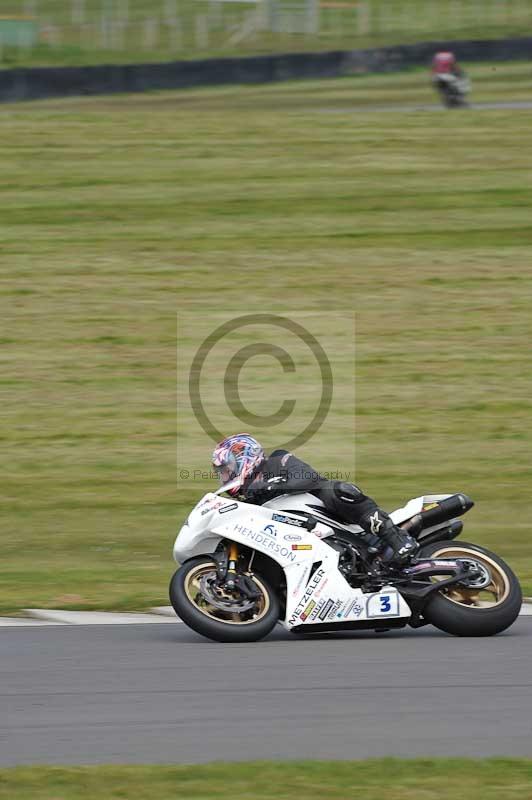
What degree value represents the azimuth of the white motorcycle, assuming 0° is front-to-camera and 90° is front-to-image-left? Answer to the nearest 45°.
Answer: approximately 90°

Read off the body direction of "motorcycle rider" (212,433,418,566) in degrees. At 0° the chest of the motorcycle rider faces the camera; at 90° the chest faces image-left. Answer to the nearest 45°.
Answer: approximately 90°

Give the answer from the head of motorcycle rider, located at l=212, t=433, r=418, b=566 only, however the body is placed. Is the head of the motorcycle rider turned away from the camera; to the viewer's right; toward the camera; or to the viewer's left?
to the viewer's left

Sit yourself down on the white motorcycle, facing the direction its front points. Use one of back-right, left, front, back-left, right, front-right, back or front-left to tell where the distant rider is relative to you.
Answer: right

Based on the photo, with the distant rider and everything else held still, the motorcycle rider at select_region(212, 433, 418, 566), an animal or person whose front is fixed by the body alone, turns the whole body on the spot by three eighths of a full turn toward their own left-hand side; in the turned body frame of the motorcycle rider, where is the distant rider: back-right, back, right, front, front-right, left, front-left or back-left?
back-left

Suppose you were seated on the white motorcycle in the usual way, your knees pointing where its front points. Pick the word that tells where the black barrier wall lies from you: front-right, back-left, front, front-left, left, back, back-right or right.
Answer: right

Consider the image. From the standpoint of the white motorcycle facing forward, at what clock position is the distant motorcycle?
The distant motorcycle is roughly at 3 o'clock from the white motorcycle.

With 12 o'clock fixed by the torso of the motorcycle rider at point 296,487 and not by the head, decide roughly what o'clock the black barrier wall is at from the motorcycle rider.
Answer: The black barrier wall is roughly at 3 o'clock from the motorcycle rider.
